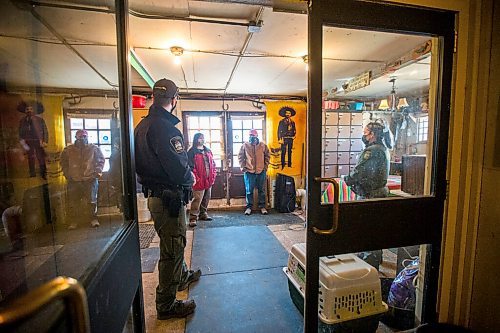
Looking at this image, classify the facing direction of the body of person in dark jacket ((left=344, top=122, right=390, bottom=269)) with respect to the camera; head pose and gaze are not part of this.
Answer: to the viewer's left

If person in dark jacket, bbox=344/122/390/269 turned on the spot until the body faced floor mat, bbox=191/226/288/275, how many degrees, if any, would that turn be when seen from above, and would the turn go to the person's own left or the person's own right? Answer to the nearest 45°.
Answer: approximately 45° to the person's own right

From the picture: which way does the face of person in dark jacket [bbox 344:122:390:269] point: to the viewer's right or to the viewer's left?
to the viewer's left

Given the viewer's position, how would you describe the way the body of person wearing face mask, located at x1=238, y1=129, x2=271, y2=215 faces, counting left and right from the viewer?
facing the viewer

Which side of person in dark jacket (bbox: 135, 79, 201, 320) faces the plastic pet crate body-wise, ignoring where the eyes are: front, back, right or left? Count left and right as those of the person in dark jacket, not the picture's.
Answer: right

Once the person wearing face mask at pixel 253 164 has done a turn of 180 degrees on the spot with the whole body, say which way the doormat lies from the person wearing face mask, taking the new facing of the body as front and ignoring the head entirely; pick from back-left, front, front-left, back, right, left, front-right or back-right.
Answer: back-left

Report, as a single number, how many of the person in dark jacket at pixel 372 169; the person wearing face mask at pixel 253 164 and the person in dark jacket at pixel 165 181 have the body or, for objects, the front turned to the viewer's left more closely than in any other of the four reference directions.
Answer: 1

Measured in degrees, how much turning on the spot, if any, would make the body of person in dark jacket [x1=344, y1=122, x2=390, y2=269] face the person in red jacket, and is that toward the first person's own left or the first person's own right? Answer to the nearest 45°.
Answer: approximately 45° to the first person's own right

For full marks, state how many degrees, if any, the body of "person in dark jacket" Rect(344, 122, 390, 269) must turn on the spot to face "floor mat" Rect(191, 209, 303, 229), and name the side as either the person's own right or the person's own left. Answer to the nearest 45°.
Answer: approximately 45° to the person's own right

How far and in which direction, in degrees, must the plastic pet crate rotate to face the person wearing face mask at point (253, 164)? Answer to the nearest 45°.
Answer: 0° — it already faces them

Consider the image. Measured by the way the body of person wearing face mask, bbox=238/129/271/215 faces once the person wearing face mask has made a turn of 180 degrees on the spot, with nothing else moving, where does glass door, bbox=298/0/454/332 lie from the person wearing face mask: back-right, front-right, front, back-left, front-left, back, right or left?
back
